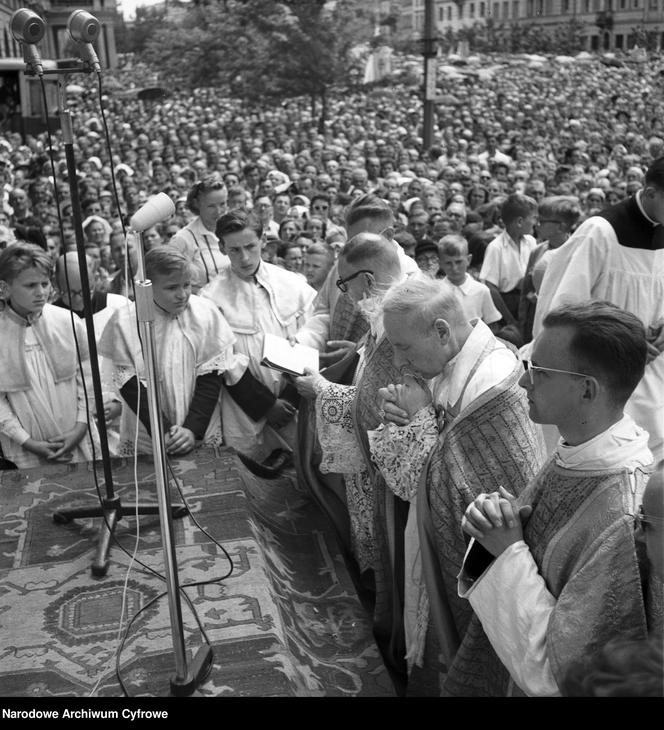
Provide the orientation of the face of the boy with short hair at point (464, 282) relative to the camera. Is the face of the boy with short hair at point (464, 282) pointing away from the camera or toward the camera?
toward the camera

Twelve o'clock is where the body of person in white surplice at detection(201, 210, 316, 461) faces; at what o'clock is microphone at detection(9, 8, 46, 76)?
The microphone is roughly at 1 o'clock from the person in white surplice.

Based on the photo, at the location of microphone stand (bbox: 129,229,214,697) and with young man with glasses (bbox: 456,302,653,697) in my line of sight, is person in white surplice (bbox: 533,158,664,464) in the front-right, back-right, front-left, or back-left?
front-left

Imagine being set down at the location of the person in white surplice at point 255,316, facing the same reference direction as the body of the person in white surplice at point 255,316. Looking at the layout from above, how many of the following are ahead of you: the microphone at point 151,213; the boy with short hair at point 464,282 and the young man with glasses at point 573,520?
2

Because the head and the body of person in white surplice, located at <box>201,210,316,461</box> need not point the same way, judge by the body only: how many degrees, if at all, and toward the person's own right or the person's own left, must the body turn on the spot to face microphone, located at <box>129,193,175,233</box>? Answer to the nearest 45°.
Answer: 0° — they already face it

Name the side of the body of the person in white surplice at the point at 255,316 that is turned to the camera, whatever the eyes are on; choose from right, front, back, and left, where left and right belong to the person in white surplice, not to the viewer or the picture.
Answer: front

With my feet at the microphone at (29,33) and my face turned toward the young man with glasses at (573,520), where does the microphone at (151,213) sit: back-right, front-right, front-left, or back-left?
front-right

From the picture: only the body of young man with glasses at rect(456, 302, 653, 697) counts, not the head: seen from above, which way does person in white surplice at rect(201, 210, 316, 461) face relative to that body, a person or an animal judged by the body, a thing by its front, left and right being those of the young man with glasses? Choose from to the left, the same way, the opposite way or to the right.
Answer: to the left

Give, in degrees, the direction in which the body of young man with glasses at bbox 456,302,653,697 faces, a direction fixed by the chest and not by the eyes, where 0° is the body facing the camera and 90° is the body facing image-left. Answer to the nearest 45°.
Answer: approximately 90°

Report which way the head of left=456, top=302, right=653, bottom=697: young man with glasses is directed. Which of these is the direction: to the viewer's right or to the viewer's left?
to the viewer's left

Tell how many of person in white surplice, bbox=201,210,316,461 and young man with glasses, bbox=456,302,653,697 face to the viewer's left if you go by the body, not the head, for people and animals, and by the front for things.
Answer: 1

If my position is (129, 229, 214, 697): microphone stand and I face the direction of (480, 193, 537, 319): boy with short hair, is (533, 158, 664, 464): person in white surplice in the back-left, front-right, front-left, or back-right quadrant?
front-right

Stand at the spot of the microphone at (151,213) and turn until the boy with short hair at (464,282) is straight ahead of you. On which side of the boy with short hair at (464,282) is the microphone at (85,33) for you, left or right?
left

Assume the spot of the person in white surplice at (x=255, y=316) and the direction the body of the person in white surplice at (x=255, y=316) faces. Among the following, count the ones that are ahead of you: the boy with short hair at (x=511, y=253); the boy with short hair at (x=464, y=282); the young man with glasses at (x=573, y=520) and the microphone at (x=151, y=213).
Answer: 2

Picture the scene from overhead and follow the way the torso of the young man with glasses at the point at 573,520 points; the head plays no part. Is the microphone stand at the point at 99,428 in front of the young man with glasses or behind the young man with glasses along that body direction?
in front

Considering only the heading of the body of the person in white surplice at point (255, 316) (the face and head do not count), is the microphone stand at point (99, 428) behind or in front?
in front

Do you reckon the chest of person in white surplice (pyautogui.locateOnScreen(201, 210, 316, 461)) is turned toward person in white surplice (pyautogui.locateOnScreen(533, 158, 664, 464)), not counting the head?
no
